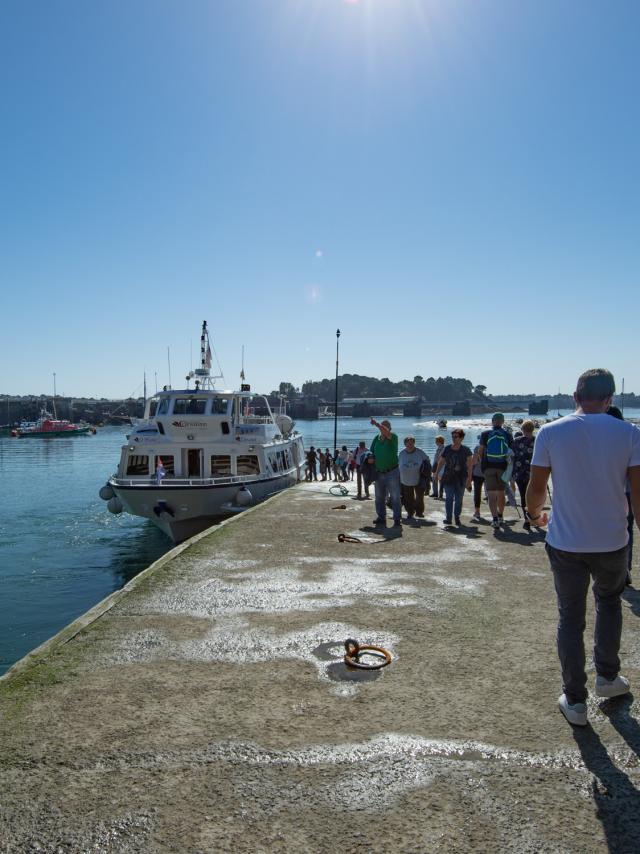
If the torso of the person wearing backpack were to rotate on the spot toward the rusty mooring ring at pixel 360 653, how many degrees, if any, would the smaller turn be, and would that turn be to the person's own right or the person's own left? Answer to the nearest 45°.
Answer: approximately 180°

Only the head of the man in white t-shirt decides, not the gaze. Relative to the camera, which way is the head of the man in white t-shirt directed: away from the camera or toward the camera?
away from the camera

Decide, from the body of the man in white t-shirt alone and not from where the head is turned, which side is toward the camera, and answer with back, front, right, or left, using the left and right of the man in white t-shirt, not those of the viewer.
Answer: back

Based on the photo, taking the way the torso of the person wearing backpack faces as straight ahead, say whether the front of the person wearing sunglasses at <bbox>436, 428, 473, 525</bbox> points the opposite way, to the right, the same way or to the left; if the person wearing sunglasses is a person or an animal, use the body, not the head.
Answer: the opposite way

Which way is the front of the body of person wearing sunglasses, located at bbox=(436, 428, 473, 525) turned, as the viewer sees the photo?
toward the camera

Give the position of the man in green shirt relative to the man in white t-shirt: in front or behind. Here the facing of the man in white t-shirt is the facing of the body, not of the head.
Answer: in front

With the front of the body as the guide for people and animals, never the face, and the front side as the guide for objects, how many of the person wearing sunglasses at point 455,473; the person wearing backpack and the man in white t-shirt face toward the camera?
1

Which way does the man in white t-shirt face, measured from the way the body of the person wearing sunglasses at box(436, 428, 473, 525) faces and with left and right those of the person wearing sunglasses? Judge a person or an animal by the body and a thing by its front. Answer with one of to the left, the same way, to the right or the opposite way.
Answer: the opposite way

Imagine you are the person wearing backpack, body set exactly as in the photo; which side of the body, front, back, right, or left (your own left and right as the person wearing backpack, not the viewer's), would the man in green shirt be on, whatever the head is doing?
left

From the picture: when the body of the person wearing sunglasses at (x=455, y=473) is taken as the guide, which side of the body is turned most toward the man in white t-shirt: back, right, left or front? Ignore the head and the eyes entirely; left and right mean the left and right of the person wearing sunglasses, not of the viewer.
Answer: front

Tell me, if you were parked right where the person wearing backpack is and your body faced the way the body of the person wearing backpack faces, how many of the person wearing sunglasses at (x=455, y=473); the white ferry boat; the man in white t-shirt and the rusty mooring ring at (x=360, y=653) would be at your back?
2

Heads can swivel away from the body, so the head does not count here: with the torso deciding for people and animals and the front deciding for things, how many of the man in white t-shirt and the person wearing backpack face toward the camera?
0

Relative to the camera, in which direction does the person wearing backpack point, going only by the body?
away from the camera

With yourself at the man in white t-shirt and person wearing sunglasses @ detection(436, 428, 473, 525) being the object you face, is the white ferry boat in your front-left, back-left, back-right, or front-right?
front-left

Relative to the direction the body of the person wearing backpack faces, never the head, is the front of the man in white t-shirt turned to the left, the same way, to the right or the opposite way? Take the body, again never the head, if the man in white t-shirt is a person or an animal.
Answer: the same way

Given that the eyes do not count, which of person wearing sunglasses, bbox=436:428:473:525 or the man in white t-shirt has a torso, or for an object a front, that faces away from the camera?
the man in white t-shirt
